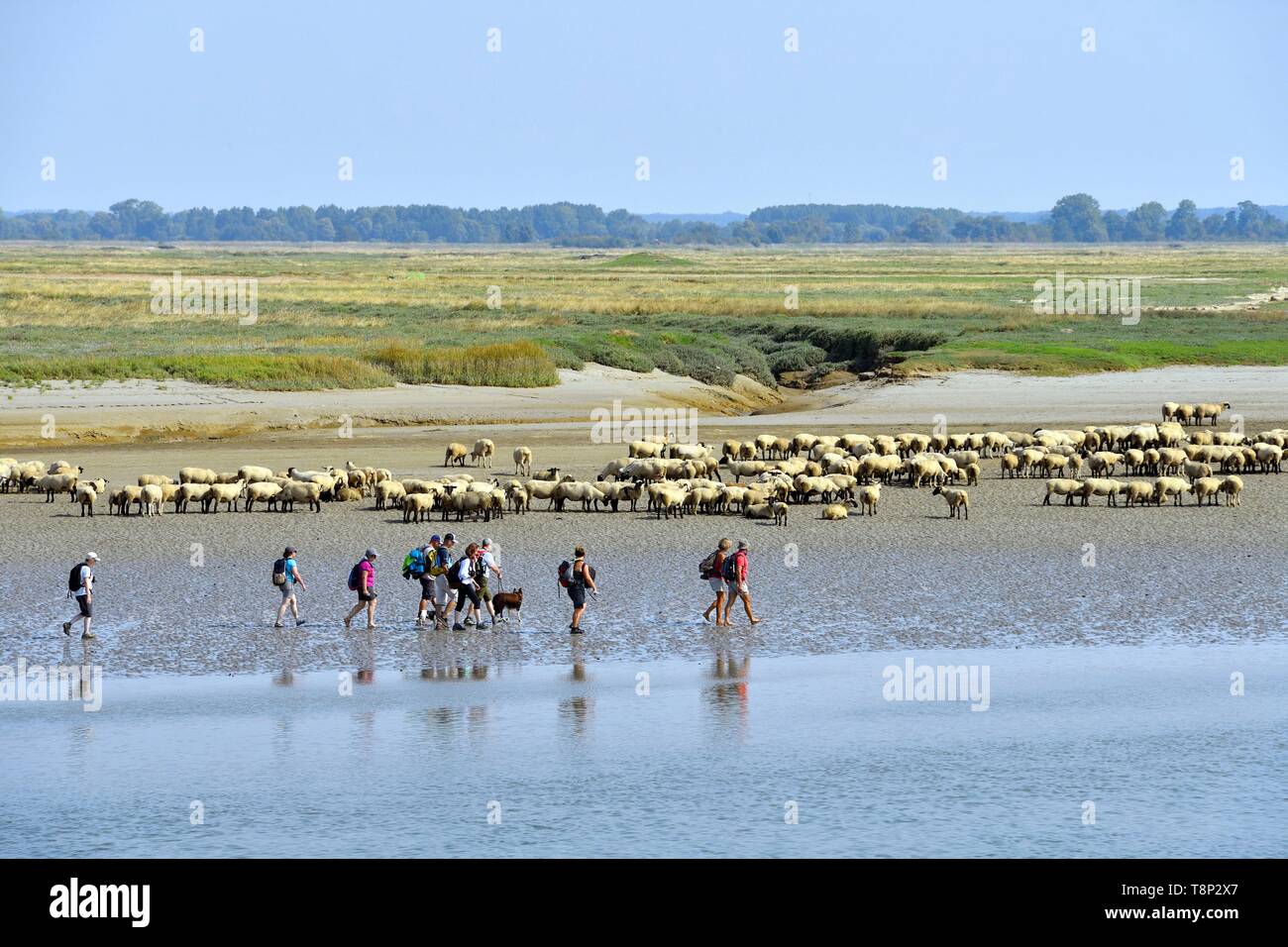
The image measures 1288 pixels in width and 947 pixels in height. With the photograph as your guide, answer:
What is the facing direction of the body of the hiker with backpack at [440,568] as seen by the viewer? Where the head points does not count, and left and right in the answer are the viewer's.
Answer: facing to the right of the viewer

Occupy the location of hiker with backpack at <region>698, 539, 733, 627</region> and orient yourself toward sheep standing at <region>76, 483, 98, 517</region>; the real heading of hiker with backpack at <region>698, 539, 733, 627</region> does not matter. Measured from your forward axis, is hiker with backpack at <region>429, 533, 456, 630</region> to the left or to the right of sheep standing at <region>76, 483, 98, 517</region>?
left

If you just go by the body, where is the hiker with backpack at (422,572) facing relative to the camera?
to the viewer's right

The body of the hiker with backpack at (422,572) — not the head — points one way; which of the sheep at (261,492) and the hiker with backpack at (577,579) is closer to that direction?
the hiker with backpack

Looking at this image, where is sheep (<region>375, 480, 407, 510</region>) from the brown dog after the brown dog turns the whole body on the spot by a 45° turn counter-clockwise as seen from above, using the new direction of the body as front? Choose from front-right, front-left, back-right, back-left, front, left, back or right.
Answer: front-left

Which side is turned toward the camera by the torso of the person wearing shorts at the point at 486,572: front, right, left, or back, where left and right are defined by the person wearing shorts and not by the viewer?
right

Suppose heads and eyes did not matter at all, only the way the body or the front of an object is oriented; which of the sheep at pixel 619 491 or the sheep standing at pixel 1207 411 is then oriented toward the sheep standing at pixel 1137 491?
the sheep at pixel 619 491
